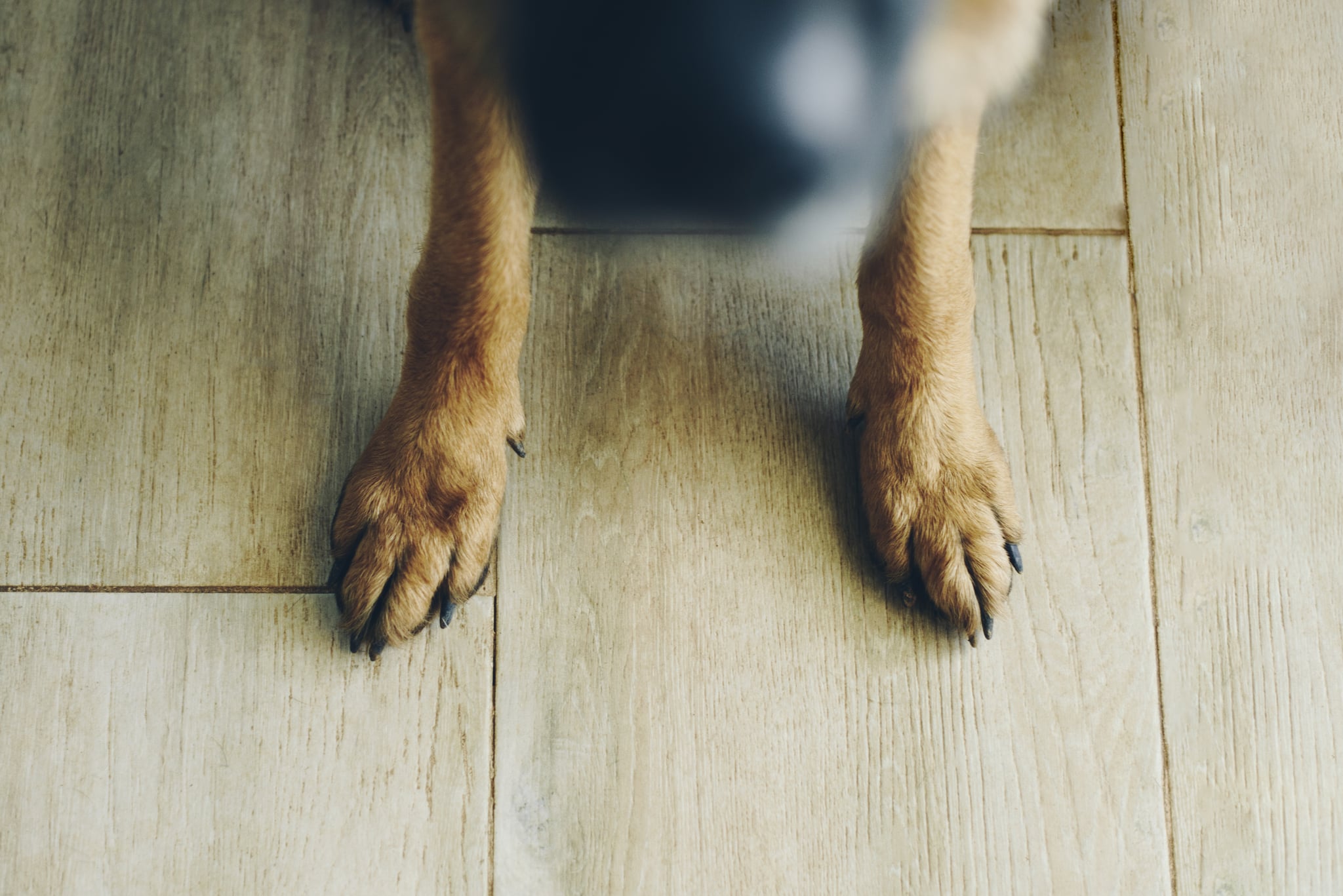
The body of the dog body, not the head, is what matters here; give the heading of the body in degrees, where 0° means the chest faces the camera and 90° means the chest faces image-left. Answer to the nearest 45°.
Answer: approximately 0°
